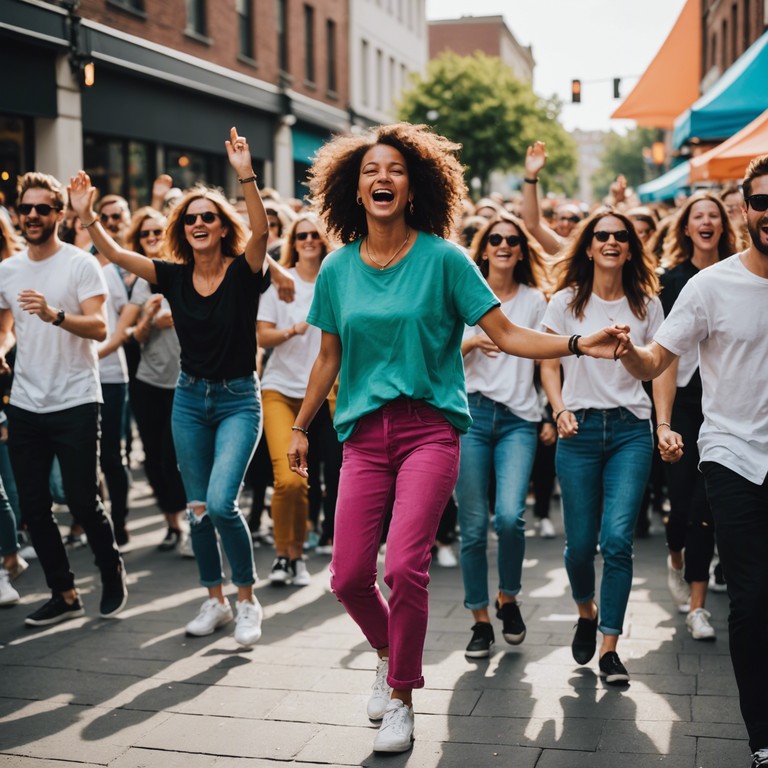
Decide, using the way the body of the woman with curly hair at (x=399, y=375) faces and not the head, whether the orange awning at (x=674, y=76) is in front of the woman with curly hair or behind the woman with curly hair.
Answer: behind

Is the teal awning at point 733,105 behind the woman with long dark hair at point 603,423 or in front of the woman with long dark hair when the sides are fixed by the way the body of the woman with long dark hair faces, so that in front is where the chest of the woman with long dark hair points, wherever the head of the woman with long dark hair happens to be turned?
behind

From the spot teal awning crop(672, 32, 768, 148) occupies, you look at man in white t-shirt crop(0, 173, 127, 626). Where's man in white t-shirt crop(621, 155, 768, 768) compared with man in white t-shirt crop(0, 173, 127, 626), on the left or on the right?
left

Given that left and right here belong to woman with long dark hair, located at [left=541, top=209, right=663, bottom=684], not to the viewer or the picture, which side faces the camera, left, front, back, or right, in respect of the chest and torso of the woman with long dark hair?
front

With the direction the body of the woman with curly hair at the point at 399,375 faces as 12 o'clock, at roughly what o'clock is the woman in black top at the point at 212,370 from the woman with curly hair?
The woman in black top is roughly at 5 o'clock from the woman with curly hair.

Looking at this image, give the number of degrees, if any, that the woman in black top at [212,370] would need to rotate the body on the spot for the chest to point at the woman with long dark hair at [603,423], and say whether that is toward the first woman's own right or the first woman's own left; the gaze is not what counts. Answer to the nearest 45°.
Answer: approximately 45° to the first woman's own left

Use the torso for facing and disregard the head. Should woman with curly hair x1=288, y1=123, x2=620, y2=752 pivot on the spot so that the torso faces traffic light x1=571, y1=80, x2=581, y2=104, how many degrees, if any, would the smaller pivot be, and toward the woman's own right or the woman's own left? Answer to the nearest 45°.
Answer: approximately 180°

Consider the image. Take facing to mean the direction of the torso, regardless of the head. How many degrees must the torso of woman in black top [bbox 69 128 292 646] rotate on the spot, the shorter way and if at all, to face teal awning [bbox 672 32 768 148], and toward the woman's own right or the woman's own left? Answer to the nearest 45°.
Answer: approximately 135° to the woman's own left

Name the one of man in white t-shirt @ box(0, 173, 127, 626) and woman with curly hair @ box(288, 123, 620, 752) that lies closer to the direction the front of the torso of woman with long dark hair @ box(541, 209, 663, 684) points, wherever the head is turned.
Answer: the woman with curly hair

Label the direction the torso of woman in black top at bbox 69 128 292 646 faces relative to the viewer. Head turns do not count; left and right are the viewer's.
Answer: facing the viewer

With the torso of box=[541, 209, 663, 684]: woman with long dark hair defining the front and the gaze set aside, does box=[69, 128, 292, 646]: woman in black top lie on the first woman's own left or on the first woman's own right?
on the first woman's own right

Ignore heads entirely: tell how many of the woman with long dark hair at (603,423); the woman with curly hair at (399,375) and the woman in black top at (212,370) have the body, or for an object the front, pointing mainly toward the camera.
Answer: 3
